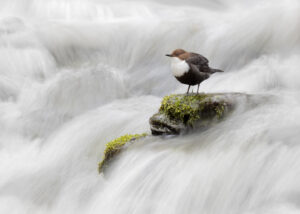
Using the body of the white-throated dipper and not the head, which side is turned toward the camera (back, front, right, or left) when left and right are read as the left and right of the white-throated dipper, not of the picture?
left
